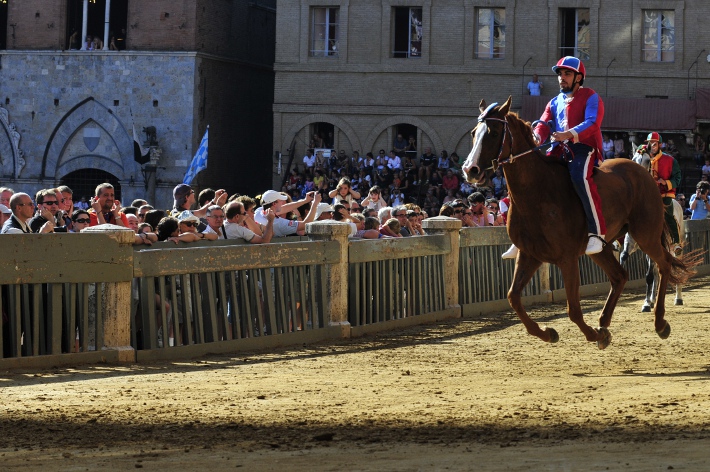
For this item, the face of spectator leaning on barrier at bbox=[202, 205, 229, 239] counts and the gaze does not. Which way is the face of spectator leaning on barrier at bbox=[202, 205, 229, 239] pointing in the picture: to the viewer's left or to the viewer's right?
to the viewer's right

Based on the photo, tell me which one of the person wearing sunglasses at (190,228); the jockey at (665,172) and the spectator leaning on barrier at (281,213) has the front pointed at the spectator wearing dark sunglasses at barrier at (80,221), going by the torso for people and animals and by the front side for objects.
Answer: the jockey

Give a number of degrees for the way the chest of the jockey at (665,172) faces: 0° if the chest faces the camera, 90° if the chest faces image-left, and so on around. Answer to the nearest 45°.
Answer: approximately 45°

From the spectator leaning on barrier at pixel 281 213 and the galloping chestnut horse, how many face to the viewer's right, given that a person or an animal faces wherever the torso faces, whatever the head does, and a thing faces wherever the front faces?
1

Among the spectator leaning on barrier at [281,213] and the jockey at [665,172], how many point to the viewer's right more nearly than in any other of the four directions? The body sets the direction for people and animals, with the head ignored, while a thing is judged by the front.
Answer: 1

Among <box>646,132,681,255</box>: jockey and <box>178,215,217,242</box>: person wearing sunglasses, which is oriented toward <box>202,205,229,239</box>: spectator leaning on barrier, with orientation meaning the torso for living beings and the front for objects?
the jockey

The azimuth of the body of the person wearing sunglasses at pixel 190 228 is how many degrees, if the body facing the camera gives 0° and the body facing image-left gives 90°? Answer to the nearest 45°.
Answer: approximately 315°

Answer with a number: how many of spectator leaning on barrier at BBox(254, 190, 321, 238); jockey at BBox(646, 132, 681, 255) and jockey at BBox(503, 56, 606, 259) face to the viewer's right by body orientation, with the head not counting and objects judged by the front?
1

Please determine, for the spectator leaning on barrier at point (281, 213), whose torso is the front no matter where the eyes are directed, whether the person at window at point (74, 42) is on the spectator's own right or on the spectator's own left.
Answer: on the spectator's own left

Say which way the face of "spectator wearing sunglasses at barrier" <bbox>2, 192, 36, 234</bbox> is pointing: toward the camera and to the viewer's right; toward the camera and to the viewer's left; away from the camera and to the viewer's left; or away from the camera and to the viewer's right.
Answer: toward the camera and to the viewer's right
